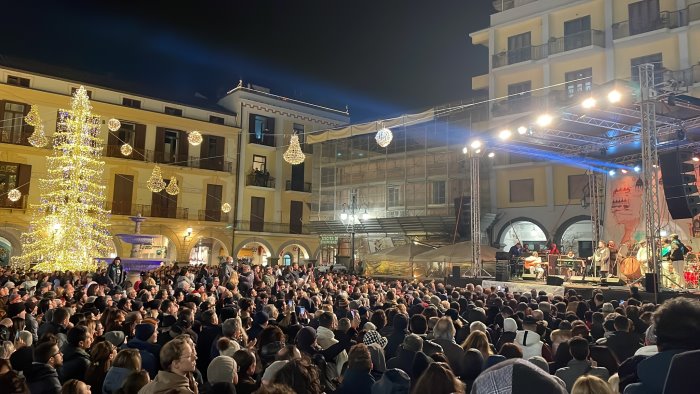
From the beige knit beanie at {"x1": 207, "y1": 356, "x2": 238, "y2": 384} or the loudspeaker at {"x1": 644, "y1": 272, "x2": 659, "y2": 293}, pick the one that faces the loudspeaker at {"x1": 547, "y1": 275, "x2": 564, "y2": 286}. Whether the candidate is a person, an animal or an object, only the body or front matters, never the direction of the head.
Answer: the beige knit beanie

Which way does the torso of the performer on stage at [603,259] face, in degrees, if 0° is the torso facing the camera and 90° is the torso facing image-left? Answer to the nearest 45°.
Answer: approximately 45°

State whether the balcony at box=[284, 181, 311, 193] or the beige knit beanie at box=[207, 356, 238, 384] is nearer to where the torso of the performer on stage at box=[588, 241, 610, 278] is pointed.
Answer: the beige knit beanie

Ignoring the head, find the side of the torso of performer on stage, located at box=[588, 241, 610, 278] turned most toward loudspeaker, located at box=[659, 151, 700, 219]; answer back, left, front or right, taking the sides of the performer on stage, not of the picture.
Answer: left

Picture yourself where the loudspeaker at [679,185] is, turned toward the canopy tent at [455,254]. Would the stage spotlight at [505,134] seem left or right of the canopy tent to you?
left

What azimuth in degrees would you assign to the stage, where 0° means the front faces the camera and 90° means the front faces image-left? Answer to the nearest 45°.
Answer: approximately 45°

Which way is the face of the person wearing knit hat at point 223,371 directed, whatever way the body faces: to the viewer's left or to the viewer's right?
to the viewer's right

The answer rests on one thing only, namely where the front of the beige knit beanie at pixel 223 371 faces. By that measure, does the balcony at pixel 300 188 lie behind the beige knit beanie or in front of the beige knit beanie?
in front

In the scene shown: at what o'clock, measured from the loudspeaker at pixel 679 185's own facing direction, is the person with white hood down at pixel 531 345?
The person with white hood down is roughly at 11 o'clock from the loudspeaker.

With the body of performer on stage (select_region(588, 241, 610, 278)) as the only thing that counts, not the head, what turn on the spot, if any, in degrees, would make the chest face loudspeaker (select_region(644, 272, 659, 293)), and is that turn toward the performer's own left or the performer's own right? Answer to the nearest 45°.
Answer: approximately 45° to the performer's own left

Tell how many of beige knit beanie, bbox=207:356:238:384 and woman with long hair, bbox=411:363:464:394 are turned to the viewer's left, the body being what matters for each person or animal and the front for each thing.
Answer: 0

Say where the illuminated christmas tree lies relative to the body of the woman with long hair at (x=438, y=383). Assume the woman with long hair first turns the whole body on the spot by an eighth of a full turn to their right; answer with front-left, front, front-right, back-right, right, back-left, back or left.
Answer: back-left

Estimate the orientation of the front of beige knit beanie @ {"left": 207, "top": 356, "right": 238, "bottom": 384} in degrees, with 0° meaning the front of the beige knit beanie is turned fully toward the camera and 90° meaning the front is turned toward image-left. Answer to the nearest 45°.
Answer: approximately 225°

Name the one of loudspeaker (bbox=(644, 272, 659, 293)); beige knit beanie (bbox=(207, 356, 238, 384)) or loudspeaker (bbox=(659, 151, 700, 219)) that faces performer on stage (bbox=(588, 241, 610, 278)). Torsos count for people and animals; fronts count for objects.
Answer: the beige knit beanie
